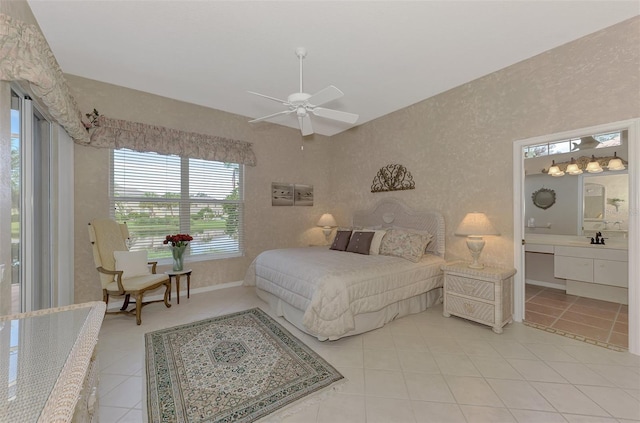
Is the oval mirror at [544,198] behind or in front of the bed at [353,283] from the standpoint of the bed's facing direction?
behind

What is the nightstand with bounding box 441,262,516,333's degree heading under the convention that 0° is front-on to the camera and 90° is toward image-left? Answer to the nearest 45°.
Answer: approximately 45°

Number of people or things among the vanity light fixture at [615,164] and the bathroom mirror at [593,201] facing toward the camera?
2

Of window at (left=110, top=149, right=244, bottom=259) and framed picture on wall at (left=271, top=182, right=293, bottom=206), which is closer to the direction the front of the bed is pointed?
the window

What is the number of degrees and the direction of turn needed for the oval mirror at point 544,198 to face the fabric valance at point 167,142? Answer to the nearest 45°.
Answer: approximately 45° to its right

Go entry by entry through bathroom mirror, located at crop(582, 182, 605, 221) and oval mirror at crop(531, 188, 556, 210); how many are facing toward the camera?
2

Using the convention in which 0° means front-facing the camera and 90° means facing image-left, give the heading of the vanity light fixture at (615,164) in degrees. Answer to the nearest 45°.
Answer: approximately 0°
